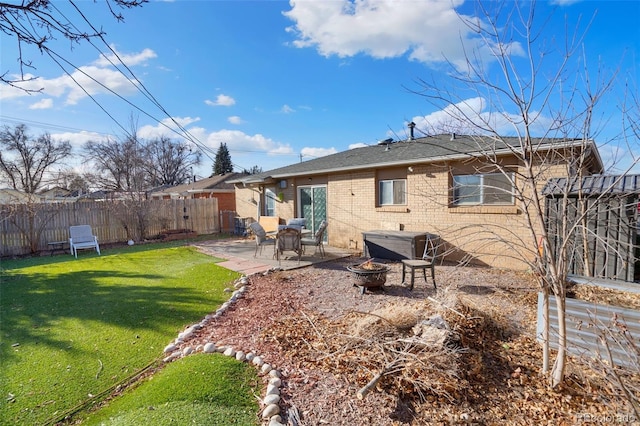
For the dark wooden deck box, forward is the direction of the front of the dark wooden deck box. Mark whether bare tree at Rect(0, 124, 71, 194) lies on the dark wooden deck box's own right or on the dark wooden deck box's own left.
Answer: on the dark wooden deck box's own right

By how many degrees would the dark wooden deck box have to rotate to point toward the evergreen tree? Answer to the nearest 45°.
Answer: approximately 90° to its right

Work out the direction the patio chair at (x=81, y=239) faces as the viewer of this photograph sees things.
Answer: facing the viewer and to the right of the viewer

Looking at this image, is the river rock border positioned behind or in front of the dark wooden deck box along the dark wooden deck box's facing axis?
in front

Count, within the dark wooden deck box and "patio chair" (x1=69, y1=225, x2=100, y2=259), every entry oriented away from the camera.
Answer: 0

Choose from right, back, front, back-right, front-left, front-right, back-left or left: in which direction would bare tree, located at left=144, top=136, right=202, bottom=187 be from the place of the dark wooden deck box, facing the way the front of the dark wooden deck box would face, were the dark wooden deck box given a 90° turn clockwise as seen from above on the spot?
front

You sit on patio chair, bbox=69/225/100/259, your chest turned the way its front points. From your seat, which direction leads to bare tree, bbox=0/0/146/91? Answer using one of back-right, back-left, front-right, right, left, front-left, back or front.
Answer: front-right

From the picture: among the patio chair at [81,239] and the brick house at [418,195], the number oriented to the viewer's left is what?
0

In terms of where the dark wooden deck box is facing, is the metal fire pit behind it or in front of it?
in front
